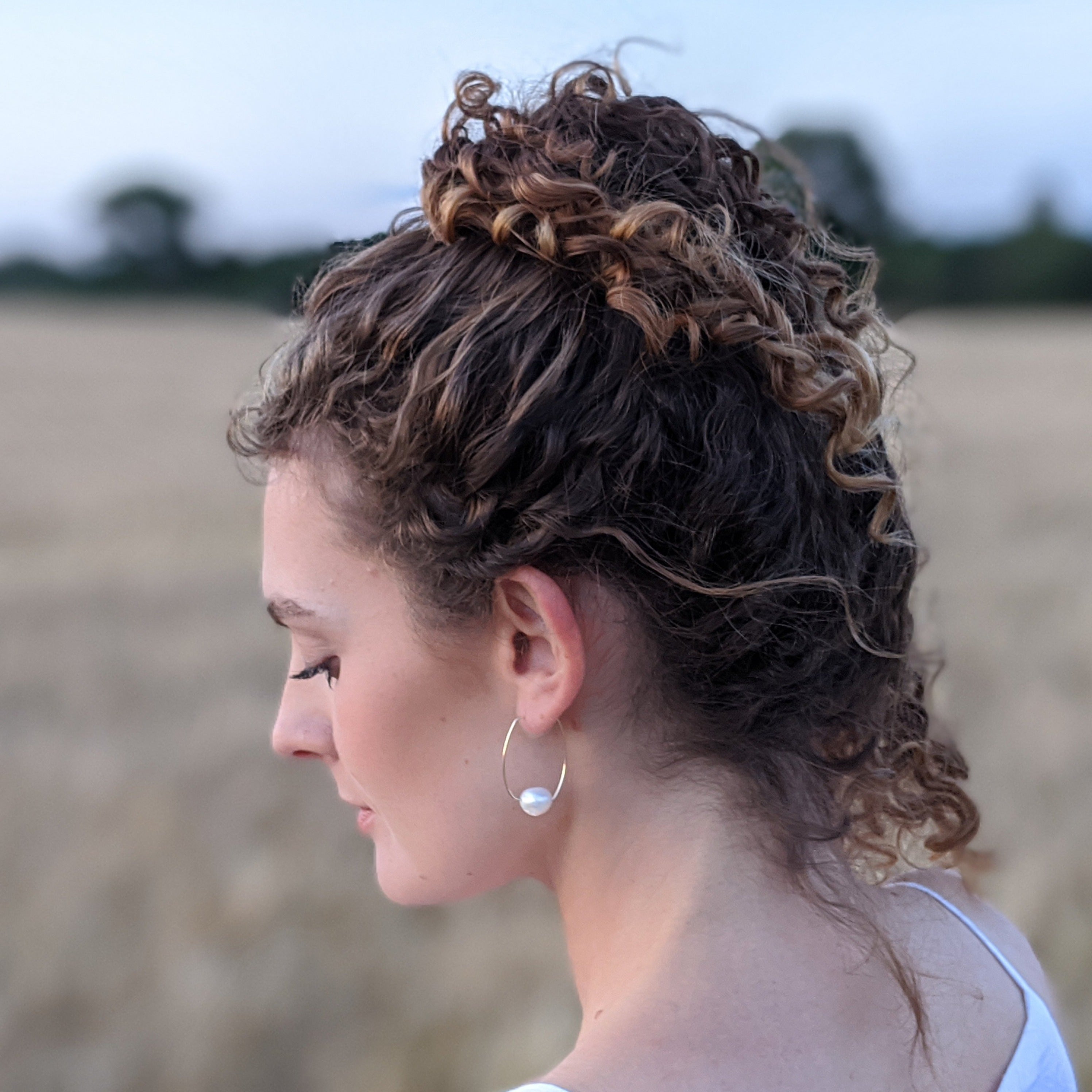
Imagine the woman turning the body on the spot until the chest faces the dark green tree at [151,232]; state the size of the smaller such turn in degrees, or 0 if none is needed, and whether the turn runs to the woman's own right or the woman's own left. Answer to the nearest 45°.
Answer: approximately 45° to the woman's own right

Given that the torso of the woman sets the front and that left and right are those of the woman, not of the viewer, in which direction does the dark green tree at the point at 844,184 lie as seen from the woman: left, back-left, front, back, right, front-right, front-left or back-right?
right

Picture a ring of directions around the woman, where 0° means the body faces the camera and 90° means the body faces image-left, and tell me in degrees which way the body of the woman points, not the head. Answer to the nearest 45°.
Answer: approximately 90°

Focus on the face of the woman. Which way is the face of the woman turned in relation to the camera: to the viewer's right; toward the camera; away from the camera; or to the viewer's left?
to the viewer's left
